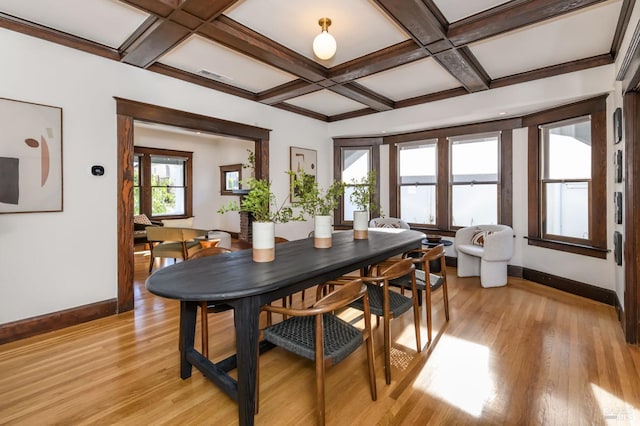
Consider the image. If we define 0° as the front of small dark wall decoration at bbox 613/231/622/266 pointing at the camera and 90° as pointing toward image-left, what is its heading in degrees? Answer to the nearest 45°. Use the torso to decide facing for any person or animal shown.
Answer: approximately 90°

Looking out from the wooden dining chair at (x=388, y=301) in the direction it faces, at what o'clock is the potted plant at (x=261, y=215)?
The potted plant is roughly at 10 o'clock from the wooden dining chair.

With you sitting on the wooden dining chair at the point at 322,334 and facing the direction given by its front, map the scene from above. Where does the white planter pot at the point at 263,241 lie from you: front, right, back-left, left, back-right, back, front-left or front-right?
front

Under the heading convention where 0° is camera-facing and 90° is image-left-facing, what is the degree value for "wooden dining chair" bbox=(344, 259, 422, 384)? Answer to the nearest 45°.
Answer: approximately 135°

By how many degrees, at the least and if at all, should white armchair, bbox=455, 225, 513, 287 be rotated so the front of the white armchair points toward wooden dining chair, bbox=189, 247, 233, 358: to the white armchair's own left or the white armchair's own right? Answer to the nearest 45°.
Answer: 0° — it already faces it

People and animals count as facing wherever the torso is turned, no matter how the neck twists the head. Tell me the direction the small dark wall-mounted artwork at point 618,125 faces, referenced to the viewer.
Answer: facing to the left of the viewer

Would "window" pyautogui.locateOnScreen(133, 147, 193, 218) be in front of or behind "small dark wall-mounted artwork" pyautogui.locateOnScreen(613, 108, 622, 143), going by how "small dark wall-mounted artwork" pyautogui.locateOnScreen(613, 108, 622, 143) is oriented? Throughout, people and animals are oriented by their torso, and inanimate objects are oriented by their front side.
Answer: in front

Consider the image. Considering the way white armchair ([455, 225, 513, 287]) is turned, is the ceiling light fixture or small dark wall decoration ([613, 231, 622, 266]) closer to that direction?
the ceiling light fixture

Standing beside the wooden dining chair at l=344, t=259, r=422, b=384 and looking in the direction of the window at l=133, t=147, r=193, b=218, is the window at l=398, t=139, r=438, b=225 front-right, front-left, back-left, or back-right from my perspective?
front-right

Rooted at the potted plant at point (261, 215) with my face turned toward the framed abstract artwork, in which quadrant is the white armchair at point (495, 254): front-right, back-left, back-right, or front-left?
back-right

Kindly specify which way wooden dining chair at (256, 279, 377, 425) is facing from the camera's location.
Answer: facing away from the viewer and to the left of the viewer

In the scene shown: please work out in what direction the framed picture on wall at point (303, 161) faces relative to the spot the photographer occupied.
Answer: facing the viewer and to the right of the viewer

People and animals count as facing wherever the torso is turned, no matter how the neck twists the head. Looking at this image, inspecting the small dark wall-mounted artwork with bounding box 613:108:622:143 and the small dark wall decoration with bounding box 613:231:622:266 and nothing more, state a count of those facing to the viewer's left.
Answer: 2

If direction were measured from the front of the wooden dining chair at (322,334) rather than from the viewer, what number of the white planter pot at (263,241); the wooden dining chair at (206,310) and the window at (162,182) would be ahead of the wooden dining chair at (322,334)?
3
